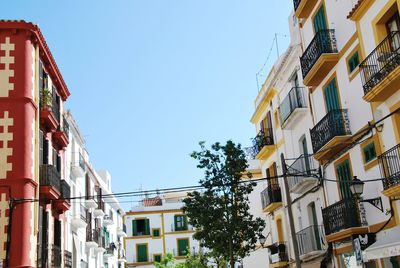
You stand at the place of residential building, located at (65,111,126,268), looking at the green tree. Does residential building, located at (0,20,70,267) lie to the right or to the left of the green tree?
right

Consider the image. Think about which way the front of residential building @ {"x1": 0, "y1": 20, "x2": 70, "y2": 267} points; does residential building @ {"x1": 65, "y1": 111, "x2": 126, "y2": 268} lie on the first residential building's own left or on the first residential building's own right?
on the first residential building's own left

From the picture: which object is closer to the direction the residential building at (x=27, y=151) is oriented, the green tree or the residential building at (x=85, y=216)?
the green tree

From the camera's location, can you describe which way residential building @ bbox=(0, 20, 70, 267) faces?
facing to the right of the viewer
